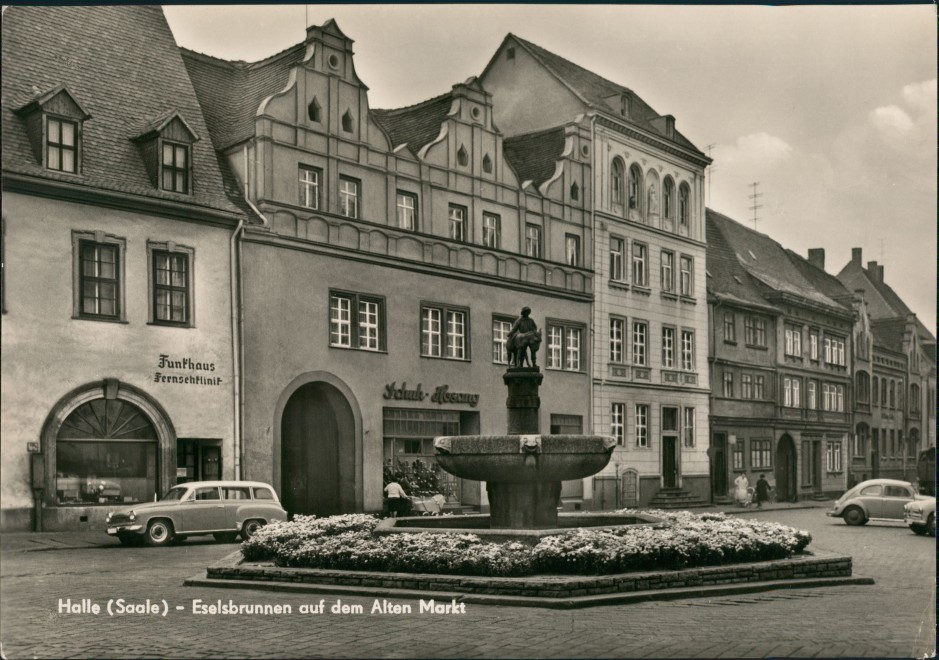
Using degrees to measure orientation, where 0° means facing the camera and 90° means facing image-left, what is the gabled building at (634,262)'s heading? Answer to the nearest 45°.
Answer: approximately 315°

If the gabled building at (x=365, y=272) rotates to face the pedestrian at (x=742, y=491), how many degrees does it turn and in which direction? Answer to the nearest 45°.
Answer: approximately 90° to its left

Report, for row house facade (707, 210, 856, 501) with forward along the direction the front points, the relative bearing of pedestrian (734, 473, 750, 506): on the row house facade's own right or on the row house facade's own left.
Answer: on the row house facade's own right

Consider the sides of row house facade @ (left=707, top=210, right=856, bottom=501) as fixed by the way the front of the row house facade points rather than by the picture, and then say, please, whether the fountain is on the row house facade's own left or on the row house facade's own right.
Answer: on the row house facade's own right

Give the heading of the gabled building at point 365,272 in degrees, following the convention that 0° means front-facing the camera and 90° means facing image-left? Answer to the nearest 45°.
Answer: approximately 315°

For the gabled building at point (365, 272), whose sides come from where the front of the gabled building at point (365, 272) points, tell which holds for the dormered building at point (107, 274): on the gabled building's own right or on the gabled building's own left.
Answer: on the gabled building's own right
